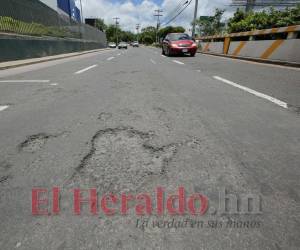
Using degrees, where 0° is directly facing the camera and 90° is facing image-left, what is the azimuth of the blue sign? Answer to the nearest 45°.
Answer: approximately 315°

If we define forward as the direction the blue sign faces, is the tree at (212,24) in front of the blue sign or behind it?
in front

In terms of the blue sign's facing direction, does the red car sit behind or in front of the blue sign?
in front
